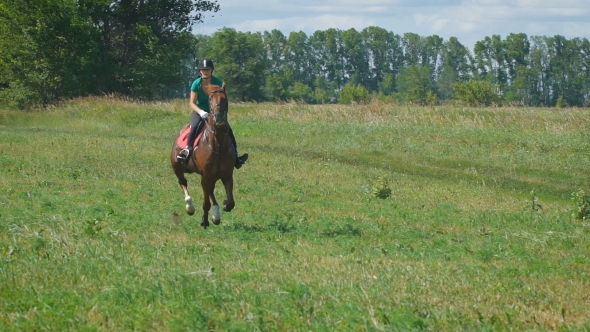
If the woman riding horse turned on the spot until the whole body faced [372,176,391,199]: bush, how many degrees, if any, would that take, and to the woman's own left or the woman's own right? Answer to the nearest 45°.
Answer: approximately 135° to the woman's own left

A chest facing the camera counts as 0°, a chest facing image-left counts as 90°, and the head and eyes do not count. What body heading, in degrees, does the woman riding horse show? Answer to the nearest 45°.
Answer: approximately 0°

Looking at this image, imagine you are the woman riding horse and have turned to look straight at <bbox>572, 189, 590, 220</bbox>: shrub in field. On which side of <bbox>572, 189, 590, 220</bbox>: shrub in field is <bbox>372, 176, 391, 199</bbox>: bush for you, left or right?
left

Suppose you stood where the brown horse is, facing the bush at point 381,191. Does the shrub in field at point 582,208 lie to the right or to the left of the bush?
right

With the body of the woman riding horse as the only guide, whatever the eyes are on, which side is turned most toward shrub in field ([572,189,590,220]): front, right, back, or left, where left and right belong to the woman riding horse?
left
